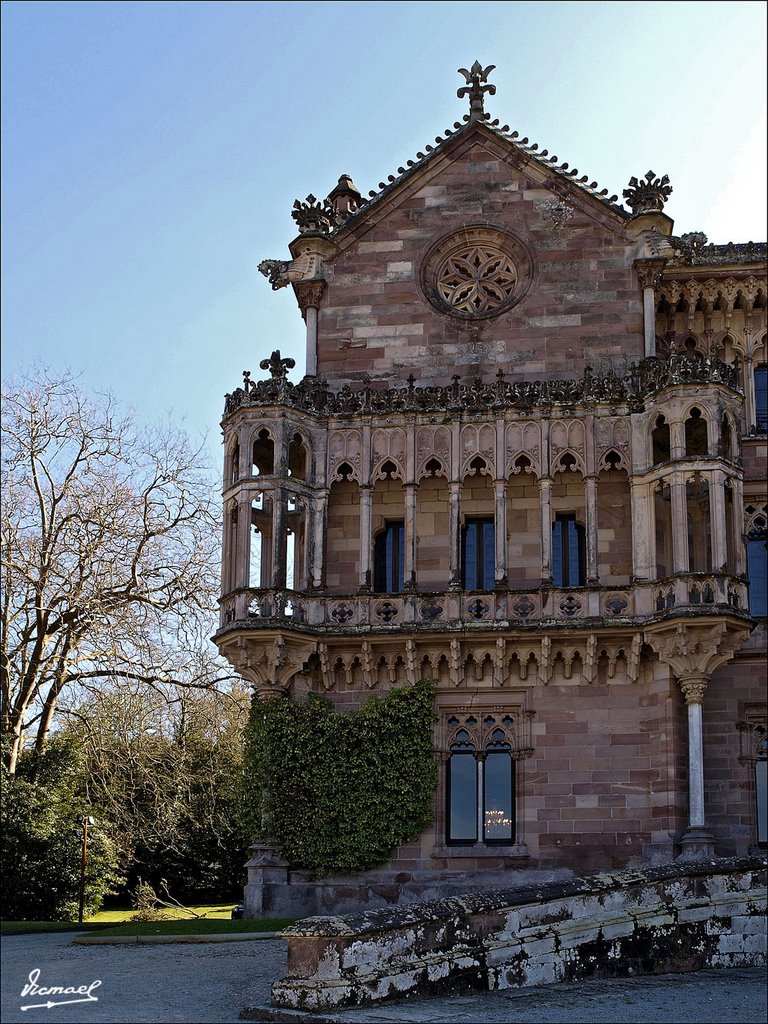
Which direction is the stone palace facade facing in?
toward the camera

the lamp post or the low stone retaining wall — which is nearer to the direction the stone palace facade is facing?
the low stone retaining wall

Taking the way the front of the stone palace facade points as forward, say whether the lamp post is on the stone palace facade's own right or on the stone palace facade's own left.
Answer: on the stone palace facade's own right

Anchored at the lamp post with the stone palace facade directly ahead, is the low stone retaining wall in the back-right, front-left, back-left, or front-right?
front-right

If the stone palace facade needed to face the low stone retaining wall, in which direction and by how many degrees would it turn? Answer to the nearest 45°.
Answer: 0° — it already faces it

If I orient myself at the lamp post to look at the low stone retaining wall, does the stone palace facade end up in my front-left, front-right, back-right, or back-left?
front-left

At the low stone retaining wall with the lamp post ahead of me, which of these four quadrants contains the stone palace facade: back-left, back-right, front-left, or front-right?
front-right
